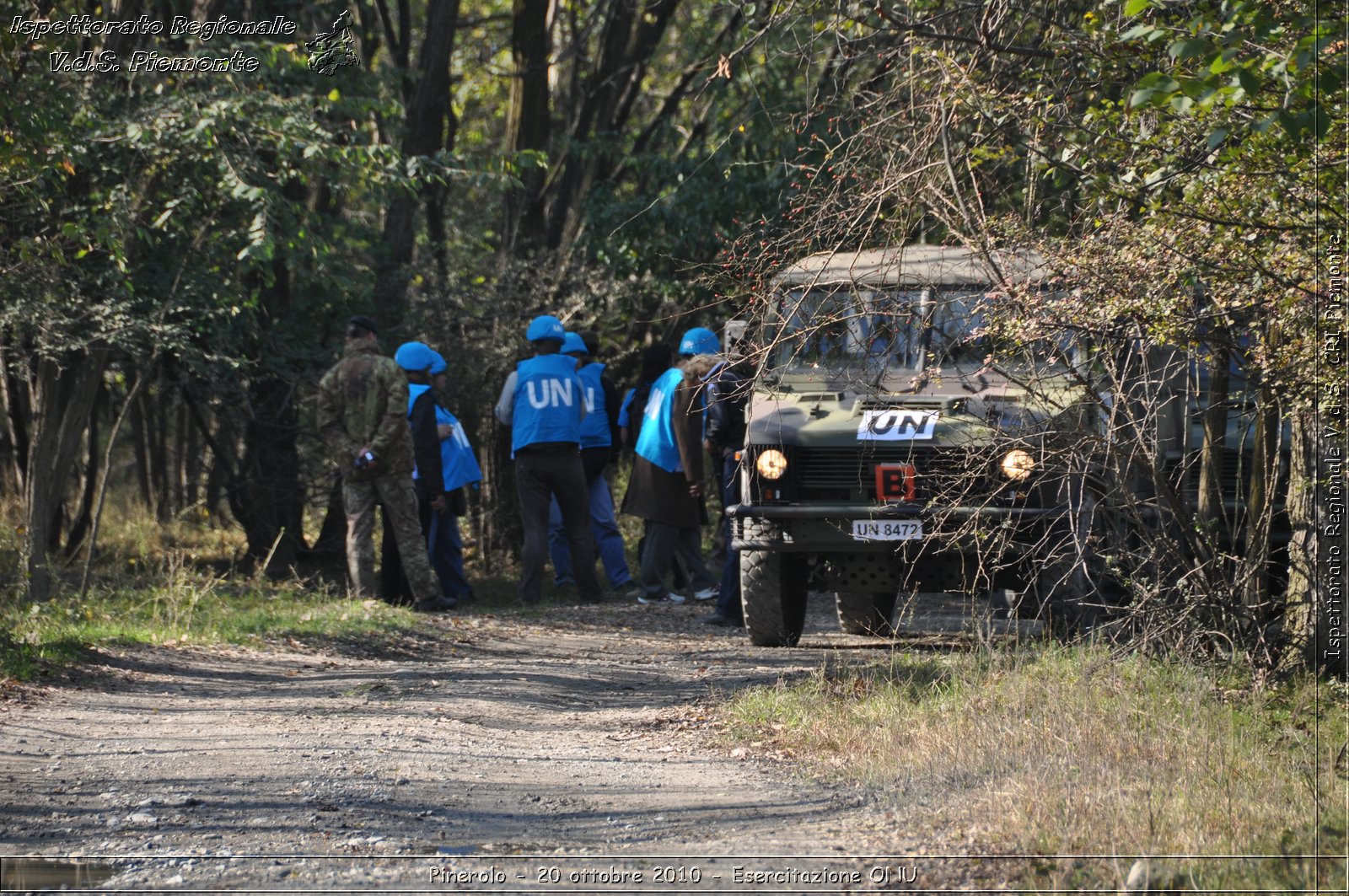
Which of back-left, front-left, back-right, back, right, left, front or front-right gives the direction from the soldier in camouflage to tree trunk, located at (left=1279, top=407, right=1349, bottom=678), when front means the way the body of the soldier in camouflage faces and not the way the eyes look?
back-right

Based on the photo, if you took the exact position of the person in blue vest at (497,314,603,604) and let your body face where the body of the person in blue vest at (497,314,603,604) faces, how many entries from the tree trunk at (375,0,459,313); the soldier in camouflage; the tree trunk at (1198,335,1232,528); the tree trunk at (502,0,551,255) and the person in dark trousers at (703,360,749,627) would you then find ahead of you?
2

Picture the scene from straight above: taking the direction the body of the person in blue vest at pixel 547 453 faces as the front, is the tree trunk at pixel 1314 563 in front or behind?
behind

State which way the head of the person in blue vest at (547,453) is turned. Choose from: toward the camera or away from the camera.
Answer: away from the camera

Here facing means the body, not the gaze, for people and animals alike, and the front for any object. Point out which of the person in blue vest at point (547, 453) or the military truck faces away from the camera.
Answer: the person in blue vest

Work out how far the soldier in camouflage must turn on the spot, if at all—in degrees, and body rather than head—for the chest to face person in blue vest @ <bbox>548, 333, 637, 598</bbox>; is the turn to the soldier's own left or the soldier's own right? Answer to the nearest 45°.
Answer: approximately 45° to the soldier's own right

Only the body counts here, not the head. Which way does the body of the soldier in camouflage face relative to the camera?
away from the camera

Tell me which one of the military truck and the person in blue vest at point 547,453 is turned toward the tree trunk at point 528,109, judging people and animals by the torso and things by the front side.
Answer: the person in blue vest

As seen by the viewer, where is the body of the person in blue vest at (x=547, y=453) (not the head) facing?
away from the camera
